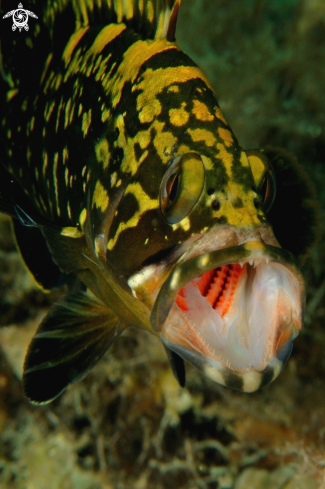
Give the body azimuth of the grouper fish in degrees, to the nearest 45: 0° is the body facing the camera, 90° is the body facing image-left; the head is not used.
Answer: approximately 315°
